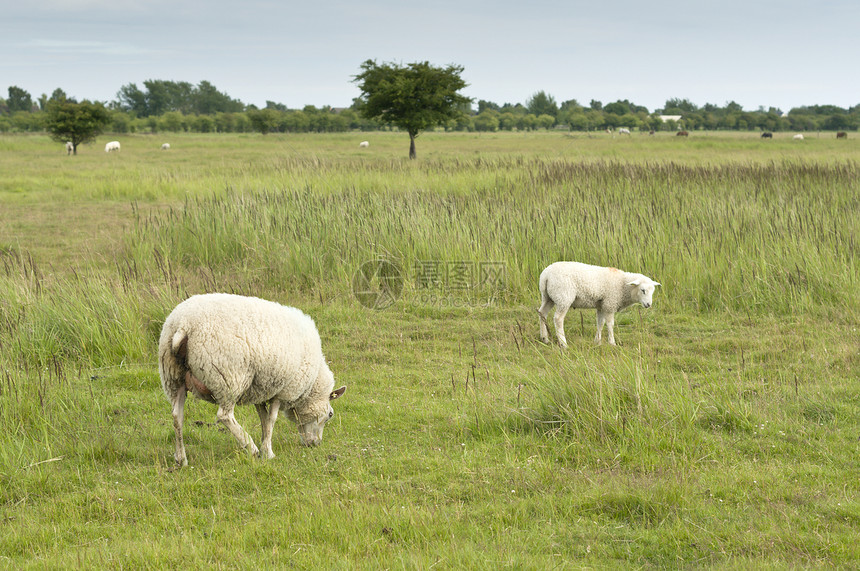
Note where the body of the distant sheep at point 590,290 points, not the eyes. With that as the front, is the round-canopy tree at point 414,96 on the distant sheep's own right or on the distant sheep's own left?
on the distant sheep's own left

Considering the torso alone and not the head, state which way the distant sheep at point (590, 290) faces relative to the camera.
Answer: to the viewer's right

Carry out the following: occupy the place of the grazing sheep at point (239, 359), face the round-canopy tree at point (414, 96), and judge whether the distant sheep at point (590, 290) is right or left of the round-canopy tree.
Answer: right

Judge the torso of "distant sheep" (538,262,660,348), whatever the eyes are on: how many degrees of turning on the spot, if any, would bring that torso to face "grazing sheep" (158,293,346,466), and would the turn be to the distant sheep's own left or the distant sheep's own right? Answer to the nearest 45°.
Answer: approximately 135° to the distant sheep's own right

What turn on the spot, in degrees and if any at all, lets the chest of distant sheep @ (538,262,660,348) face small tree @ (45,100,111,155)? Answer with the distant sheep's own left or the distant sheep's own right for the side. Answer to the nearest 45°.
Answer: approximately 135° to the distant sheep's own left

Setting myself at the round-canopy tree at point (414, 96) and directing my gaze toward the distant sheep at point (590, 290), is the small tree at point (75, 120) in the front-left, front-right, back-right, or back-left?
back-right
